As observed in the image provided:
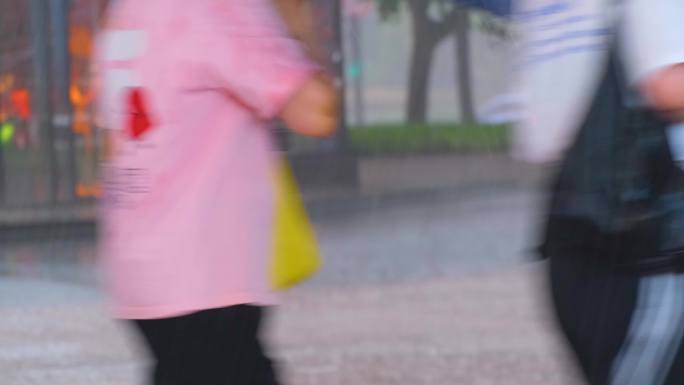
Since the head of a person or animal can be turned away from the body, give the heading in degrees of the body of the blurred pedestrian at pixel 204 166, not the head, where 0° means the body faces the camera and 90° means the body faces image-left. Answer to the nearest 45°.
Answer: approximately 225°

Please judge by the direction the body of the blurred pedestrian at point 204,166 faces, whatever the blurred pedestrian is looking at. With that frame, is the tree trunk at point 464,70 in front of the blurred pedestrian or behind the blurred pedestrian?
in front

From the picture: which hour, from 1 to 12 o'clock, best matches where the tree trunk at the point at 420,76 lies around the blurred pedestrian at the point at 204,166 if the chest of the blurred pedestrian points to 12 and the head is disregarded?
The tree trunk is roughly at 11 o'clock from the blurred pedestrian.

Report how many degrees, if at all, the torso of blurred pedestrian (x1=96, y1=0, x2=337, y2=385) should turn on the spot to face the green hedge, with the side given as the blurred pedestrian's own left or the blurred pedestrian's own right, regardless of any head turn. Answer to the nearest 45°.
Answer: approximately 45° to the blurred pedestrian's own left
